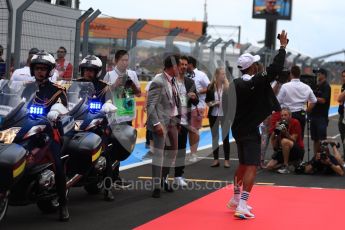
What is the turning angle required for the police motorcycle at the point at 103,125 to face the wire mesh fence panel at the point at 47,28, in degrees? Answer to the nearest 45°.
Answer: approximately 135° to its right

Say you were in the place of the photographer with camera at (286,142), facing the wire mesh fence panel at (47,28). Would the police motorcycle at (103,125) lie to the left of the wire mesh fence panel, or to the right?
left

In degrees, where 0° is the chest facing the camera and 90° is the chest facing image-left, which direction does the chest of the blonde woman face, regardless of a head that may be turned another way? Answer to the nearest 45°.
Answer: approximately 0°

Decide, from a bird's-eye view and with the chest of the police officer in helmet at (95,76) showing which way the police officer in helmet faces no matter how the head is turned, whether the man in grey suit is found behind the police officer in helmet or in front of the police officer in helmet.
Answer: behind

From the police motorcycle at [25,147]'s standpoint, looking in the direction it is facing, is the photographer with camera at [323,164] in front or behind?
behind
